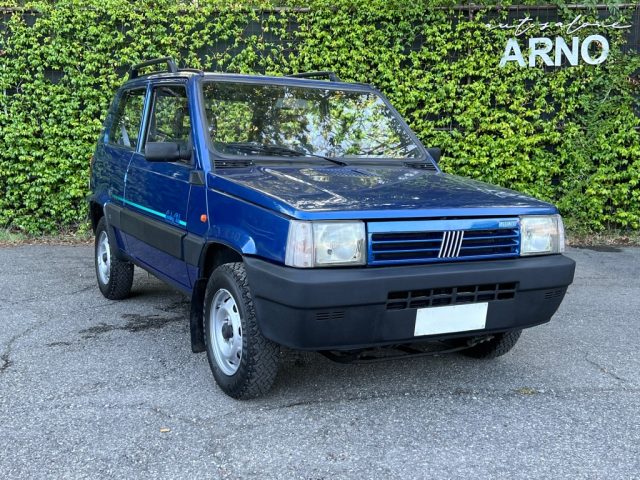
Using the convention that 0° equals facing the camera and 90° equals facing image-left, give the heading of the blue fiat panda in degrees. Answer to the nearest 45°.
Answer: approximately 315°
